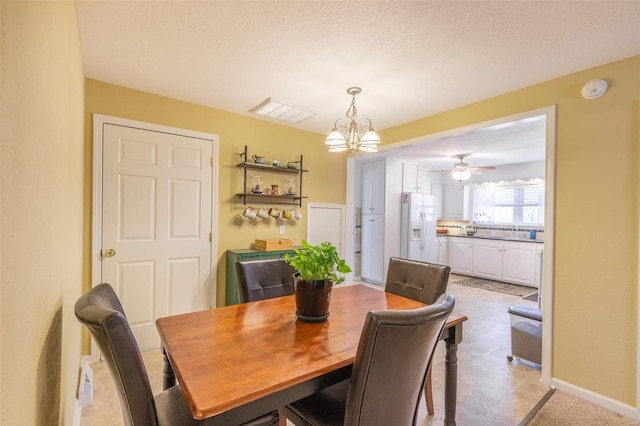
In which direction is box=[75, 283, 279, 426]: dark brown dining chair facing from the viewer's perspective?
to the viewer's right

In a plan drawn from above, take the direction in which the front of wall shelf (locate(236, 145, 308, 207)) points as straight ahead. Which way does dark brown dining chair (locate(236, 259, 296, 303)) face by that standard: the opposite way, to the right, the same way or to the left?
the same way

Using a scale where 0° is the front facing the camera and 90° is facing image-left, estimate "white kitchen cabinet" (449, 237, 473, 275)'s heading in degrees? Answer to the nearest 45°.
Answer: approximately 45°

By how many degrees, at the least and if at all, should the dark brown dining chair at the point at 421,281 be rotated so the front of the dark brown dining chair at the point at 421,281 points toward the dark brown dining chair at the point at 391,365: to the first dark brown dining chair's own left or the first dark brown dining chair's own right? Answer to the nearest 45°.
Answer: approximately 45° to the first dark brown dining chair's own left

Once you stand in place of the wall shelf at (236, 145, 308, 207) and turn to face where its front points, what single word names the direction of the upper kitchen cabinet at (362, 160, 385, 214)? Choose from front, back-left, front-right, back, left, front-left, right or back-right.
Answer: left

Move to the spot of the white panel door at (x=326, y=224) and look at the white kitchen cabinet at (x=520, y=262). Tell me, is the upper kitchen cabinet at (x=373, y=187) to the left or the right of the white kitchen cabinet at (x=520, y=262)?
left

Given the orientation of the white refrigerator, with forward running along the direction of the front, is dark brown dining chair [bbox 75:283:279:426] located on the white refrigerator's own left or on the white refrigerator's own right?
on the white refrigerator's own right

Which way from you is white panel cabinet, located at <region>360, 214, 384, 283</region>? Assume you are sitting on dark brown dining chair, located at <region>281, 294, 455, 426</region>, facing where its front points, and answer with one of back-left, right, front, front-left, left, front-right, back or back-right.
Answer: front-right

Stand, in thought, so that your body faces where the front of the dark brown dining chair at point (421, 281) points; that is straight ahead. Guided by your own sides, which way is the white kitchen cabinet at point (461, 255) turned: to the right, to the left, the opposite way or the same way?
the same way

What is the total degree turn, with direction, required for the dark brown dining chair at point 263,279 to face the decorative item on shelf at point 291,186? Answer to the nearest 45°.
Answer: approximately 135° to its left

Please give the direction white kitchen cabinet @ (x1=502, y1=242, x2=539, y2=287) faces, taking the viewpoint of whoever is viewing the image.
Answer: facing the viewer and to the left of the viewer

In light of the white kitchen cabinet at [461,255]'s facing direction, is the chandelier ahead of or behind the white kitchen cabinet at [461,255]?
ahead

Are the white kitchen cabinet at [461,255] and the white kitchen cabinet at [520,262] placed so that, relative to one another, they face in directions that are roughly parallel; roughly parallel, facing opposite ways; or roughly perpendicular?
roughly parallel

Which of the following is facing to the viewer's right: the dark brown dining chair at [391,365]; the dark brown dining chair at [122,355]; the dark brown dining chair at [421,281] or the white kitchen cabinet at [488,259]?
the dark brown dining chair at [122,355]

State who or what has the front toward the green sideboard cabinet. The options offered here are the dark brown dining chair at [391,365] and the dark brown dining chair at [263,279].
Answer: the dark brown dining chair at [391,365]

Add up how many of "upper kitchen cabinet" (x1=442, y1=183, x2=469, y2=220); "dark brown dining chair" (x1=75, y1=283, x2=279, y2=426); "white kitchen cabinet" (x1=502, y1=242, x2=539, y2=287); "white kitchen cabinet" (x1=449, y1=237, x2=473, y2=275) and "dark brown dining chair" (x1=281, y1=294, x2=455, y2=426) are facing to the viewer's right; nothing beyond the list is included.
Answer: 1
